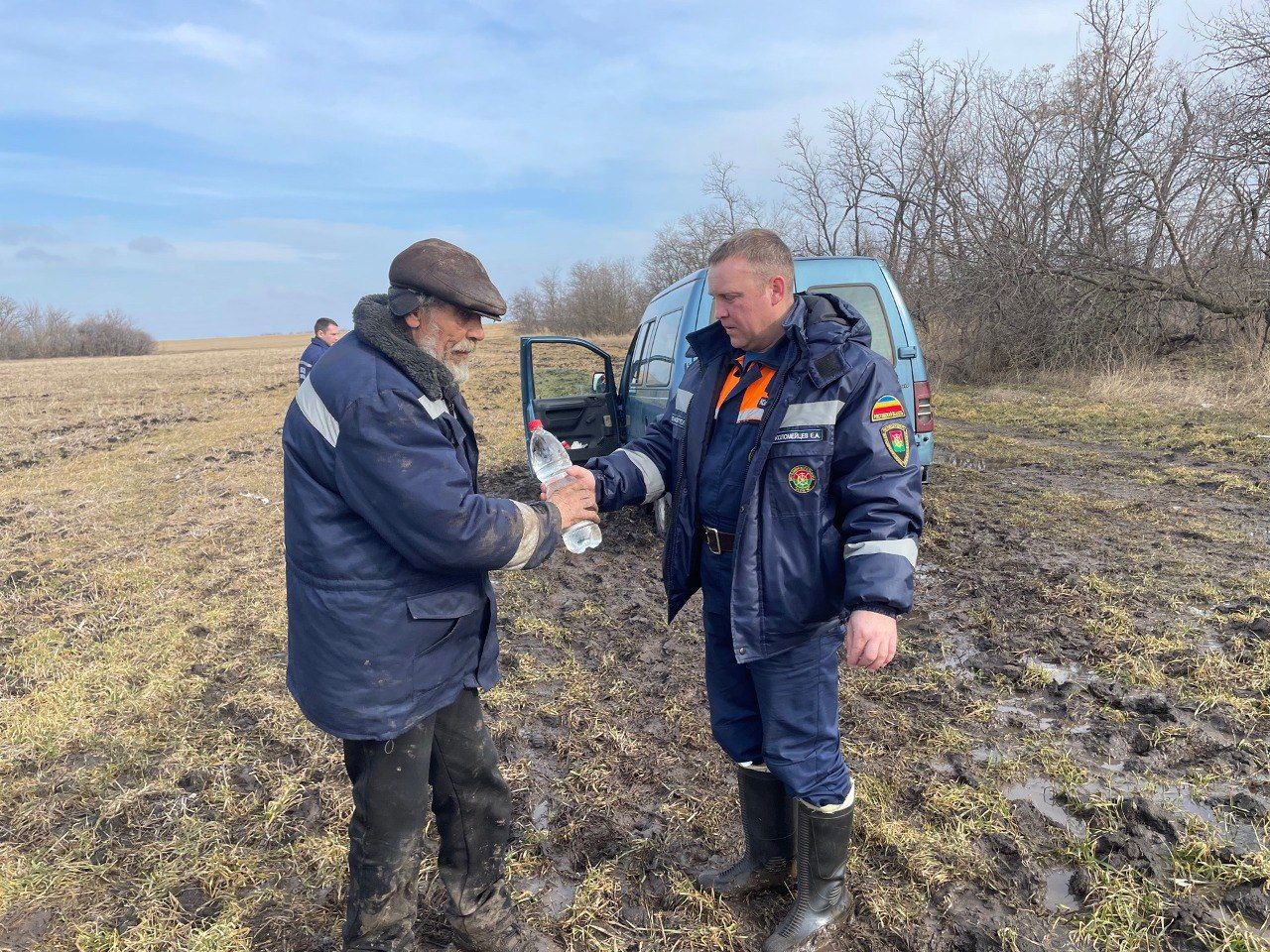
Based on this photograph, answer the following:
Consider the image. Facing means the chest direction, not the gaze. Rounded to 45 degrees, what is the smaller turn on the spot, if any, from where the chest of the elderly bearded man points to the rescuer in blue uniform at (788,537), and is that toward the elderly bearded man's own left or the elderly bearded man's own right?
0° — they already face them

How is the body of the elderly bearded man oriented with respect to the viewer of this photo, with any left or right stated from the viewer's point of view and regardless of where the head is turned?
facing to the right of the viewer

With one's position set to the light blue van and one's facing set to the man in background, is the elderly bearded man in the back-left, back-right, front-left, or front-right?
back-left

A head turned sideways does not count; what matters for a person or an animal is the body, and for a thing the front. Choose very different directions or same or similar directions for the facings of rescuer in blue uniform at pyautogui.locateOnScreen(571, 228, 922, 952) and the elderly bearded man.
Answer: very different directions

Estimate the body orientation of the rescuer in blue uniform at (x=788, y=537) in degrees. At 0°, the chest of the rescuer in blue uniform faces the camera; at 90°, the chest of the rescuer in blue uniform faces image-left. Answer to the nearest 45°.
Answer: approximately 45°

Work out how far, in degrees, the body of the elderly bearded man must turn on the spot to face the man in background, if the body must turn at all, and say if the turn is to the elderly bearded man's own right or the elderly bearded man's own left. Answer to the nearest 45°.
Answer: approximately 90° to the elderly bearded man's own left

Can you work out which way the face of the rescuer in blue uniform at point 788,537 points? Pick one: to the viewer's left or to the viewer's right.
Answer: to the viewer's left

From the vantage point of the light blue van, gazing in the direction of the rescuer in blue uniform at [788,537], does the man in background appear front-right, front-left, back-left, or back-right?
back-right

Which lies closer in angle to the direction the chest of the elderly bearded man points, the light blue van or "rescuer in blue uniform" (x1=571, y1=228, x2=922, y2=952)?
the rescuer in blue uniform

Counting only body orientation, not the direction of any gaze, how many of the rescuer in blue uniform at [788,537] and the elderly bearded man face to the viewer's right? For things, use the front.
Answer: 1

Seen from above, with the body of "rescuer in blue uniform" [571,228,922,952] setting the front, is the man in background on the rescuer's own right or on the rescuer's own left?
on the rescuer's own right
